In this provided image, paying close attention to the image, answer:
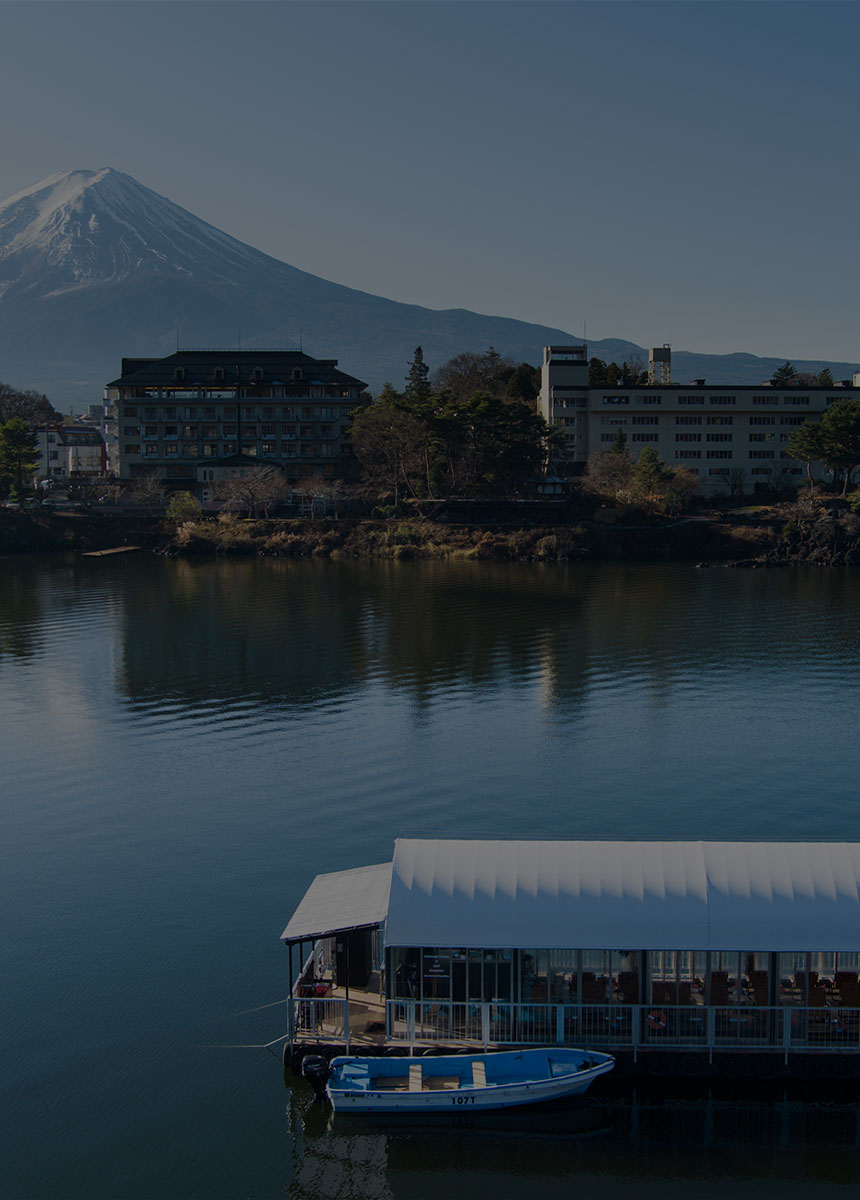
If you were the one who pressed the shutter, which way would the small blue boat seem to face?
facing to the right of the viewer
